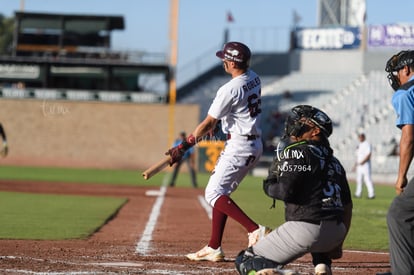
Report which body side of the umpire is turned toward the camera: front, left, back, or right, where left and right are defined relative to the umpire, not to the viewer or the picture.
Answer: left

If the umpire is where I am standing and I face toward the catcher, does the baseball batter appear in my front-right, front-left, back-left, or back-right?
front-right

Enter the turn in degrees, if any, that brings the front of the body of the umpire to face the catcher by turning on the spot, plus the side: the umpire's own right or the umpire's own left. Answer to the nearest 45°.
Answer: approximately 45° to the umpire's own left

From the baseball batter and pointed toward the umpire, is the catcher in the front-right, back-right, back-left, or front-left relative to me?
front-right

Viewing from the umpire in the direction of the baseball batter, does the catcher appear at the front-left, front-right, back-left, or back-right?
front-left

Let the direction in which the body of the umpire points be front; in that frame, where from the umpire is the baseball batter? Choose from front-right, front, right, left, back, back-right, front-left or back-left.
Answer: front-right
